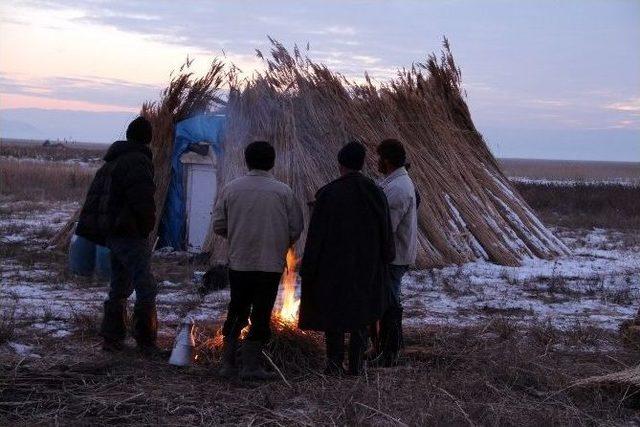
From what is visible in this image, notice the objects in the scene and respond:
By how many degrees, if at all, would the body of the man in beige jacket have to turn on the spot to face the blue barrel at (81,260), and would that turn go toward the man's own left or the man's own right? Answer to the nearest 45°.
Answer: approximately 45° to the man's own left

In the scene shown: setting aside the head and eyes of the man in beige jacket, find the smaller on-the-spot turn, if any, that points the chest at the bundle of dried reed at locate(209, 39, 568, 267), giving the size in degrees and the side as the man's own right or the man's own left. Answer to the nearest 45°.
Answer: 0° — they already face it

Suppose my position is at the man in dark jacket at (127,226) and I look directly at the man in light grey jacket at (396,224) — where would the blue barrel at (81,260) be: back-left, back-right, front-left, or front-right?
back-left

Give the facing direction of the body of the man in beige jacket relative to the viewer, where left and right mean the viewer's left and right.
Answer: facing away from the viewer

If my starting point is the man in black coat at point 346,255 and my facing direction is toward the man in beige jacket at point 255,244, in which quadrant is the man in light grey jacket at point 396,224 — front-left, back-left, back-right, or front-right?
back-right

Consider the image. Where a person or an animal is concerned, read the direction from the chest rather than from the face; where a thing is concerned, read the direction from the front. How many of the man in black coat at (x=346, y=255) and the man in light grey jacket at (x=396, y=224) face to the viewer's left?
1

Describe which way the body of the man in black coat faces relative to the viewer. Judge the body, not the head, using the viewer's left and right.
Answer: facing away from the viewer

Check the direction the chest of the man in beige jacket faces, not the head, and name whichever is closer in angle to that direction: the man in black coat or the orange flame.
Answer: the orange flame

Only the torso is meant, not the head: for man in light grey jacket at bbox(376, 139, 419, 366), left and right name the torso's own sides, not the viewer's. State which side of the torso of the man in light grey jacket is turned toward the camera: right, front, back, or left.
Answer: left

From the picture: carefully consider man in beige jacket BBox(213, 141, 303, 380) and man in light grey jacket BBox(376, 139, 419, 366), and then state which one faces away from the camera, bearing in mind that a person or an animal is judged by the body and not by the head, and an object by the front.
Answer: the man in beige jacket

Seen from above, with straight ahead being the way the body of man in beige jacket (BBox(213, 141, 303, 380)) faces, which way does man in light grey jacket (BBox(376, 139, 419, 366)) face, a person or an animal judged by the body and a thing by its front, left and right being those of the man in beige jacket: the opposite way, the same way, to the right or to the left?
to the left

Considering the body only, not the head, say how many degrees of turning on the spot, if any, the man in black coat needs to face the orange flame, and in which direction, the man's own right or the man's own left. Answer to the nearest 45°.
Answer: approximately 45° to the man's own left

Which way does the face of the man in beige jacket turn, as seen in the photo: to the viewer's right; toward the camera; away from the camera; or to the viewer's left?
away from the camera

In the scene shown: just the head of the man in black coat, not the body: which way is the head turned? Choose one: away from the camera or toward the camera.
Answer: away from the camera

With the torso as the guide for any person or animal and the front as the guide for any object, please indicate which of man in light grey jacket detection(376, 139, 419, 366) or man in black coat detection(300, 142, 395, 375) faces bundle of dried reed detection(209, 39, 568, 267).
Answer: the man in black coat

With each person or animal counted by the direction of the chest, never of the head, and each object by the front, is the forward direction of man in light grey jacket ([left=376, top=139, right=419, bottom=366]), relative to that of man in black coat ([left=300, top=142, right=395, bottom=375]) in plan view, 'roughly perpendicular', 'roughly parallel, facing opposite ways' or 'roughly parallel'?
roughly perpendicular
